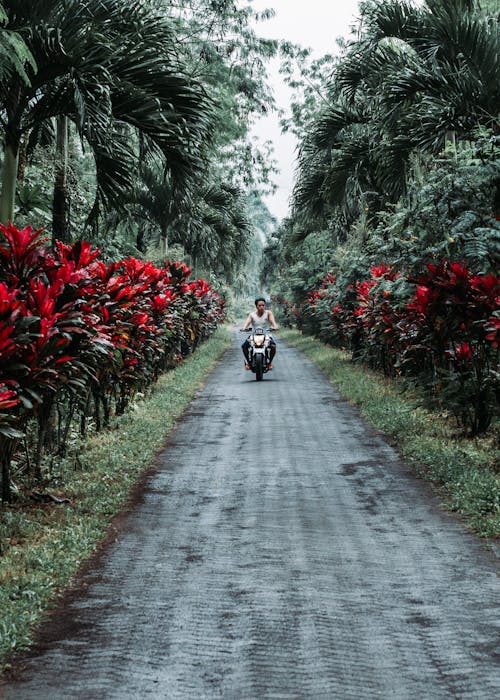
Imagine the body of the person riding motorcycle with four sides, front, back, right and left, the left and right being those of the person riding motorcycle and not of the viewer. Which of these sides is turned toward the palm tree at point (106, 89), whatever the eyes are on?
front

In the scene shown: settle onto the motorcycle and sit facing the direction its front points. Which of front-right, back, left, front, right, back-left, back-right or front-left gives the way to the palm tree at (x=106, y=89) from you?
front

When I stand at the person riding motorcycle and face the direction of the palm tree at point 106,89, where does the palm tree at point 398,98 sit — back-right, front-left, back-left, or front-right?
front-left

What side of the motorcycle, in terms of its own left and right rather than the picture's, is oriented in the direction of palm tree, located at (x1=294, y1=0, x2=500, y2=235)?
left

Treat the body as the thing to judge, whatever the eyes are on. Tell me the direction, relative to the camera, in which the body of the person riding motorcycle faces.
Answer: toward the camera
